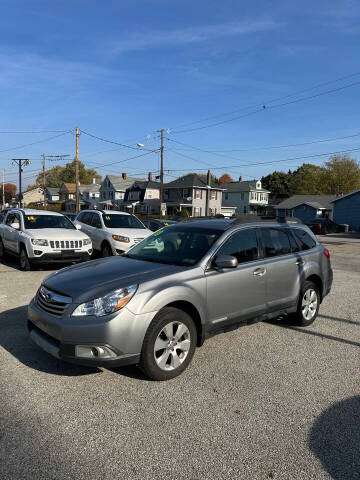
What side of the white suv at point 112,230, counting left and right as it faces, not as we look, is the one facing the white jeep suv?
right

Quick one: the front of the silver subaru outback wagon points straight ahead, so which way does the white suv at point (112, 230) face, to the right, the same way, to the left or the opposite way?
to the left

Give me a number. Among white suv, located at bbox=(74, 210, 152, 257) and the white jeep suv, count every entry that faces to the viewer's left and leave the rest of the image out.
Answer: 0

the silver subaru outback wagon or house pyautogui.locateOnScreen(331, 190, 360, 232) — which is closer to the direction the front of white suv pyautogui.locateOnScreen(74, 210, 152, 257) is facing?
the silver subaru outback wagon

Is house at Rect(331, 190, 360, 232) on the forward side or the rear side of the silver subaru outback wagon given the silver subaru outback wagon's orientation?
on the rear side

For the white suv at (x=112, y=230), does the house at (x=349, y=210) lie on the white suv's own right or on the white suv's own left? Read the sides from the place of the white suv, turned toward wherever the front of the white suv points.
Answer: on the white suv's own left

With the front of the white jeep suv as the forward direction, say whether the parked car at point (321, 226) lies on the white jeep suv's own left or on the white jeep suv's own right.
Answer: on the white jeep suv's own left

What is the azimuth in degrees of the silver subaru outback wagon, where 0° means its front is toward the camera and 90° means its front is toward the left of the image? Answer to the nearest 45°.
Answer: approximately 45°

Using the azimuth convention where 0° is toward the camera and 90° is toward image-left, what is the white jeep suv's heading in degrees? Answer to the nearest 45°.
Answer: approximately 315°

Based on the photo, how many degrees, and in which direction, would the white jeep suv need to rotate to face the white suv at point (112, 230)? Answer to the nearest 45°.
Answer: approximately 90° to its left

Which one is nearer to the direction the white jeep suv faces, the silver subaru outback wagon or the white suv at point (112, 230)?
the silver subaru outback wagon

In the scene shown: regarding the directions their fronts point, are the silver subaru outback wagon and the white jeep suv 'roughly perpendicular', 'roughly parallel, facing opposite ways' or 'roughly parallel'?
roughly perpendicular
